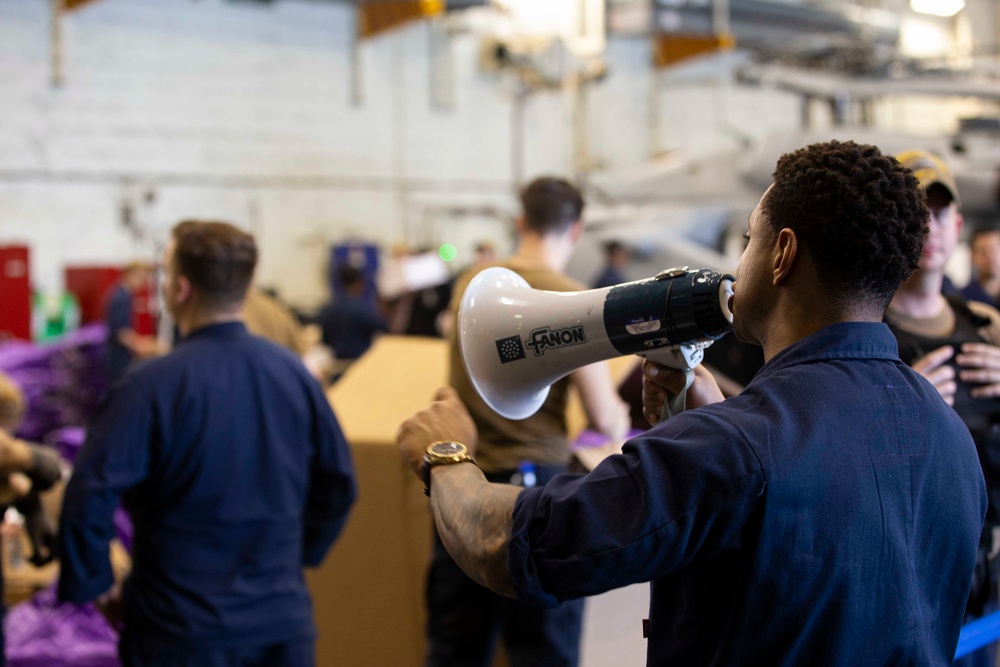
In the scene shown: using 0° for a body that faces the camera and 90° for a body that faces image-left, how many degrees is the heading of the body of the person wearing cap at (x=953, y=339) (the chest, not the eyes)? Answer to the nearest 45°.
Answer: approximately 0°

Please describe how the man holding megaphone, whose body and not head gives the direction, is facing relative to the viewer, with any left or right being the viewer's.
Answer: facing away from the viewer and to the left of the viewer

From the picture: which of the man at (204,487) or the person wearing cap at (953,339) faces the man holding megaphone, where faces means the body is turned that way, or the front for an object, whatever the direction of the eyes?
the person wearing cap

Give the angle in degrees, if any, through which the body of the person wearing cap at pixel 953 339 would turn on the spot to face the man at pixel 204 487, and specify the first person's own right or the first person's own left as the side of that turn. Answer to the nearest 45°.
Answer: approximately 90° to the first person's own right

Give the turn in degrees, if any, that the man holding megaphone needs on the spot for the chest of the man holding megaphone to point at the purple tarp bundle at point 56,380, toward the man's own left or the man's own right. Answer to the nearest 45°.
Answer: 0° — they already face it

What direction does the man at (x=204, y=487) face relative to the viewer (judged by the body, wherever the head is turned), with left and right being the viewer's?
facing away from the viewer and to the left of the viewer

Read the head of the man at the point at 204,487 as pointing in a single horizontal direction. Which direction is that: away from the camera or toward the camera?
away from the camera
